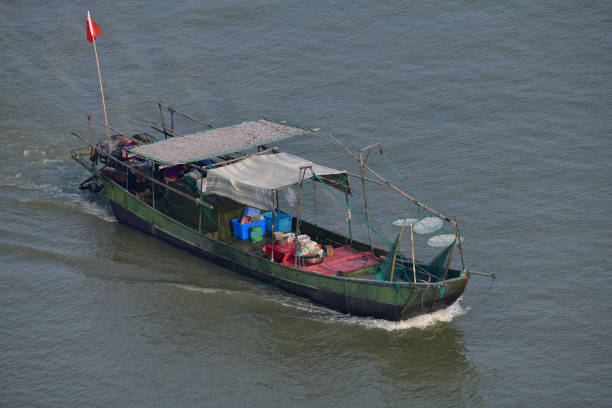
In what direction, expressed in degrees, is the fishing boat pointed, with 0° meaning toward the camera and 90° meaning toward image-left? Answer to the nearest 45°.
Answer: approximately 315°
